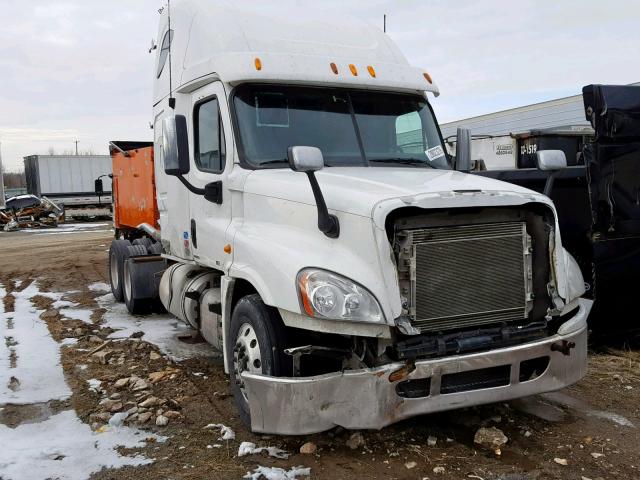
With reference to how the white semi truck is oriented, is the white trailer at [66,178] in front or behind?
behind

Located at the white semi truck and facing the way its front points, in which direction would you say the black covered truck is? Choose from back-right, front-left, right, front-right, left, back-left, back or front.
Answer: left

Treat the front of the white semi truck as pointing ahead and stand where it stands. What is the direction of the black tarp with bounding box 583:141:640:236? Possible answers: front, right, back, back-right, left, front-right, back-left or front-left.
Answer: left

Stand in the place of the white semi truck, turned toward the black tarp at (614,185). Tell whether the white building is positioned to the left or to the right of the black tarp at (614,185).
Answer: left

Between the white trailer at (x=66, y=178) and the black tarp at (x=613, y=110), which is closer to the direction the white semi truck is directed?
the black tarp

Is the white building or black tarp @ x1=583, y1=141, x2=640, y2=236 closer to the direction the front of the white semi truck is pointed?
the black tarp

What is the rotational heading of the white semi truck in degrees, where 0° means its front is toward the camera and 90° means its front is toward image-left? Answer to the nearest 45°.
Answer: approximately 315°

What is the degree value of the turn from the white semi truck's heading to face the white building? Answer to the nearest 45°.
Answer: approximately 135° to its left

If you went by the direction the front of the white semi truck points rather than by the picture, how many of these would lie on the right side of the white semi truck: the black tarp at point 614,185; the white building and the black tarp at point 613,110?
0

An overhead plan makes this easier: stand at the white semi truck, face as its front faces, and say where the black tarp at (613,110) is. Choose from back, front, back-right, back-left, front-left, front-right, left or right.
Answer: left

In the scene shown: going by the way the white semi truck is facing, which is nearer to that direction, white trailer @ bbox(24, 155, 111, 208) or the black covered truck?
the black covered truck

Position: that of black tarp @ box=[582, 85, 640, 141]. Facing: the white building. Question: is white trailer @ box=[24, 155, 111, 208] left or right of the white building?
left
